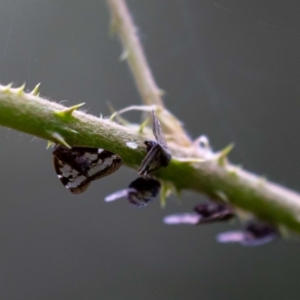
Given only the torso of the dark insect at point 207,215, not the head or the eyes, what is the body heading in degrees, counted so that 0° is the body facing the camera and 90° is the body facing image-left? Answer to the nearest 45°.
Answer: approximately 270°
